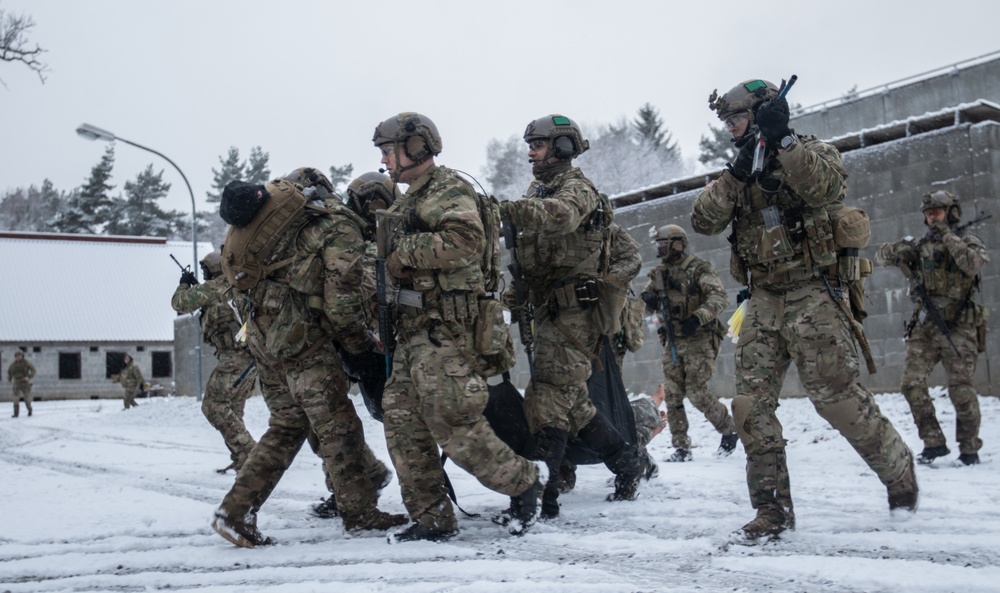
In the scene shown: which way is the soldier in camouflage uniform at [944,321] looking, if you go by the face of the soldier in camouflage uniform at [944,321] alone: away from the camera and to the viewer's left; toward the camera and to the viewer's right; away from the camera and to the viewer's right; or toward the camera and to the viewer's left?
toward the camera and to the viewer's left

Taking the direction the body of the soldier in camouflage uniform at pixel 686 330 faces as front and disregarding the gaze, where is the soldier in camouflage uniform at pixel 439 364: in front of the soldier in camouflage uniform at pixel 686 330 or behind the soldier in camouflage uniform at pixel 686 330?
in front

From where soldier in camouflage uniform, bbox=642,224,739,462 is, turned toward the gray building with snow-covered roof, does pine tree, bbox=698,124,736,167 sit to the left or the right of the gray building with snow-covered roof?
right

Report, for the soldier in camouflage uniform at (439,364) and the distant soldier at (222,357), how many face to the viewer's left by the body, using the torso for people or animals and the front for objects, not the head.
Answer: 2

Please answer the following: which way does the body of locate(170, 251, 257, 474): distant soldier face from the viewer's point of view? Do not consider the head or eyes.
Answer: to the viewer's left

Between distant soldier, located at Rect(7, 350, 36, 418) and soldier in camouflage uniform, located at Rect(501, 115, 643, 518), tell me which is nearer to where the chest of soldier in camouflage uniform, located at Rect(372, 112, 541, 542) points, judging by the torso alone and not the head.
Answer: the distant soldier

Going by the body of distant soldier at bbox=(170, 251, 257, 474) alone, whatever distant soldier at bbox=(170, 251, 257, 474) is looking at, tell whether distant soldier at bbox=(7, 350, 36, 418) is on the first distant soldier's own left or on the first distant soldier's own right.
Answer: on the first distant soldier's own right

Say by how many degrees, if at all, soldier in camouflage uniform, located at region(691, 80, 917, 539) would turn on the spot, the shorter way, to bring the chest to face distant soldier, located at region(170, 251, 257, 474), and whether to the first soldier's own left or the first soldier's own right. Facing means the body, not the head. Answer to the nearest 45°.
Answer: approximately 90° to the first soldier's own right

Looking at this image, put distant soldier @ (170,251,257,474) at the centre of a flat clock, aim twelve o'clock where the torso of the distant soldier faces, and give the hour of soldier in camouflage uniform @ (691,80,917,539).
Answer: The soldier in camouflage uniform is roughly at 8 o'clock from the distant soldier.

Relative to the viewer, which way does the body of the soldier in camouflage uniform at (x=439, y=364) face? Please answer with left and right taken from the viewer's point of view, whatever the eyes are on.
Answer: facing to the left of the viewer

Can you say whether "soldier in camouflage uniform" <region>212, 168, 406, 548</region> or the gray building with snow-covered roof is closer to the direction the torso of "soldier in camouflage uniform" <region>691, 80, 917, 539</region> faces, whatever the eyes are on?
the soldier in camouflage uniform

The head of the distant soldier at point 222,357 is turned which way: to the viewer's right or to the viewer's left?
to the viewer's left

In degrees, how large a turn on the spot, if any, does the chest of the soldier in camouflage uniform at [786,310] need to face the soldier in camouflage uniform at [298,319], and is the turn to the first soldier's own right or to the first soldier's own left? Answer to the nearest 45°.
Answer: approximately 45° to the first soldier's own right

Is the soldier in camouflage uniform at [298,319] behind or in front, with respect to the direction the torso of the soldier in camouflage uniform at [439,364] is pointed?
in front

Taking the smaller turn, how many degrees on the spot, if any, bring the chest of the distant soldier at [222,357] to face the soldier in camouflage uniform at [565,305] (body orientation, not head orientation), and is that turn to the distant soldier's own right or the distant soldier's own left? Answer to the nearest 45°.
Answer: approximately 135° to the distant soldier's own left
